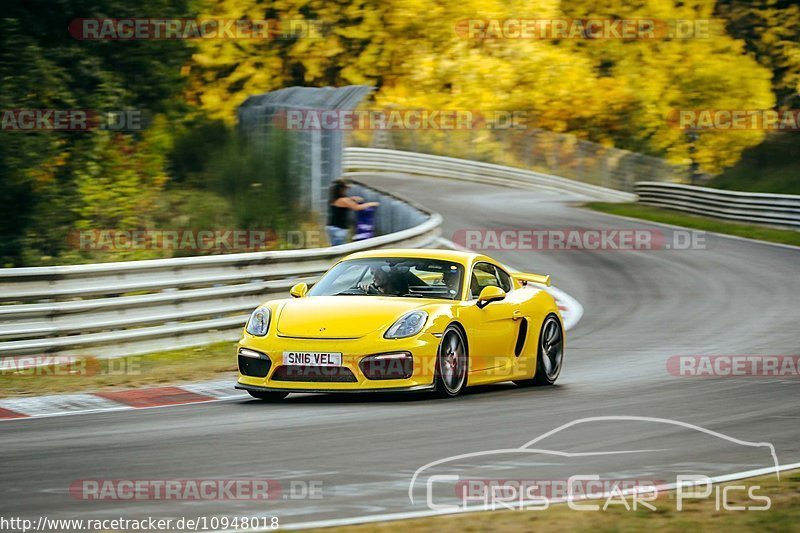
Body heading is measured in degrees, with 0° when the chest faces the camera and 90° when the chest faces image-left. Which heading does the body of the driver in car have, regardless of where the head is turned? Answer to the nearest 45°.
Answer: approximately 45°

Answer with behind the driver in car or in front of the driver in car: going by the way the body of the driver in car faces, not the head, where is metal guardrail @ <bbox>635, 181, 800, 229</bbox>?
behind

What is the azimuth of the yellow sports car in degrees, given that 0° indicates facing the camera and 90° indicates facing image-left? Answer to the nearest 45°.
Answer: approximately 45°

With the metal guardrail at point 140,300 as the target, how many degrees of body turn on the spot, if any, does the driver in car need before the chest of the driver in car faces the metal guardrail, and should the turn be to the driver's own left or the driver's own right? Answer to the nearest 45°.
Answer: approximately 90° to the driver's own right
